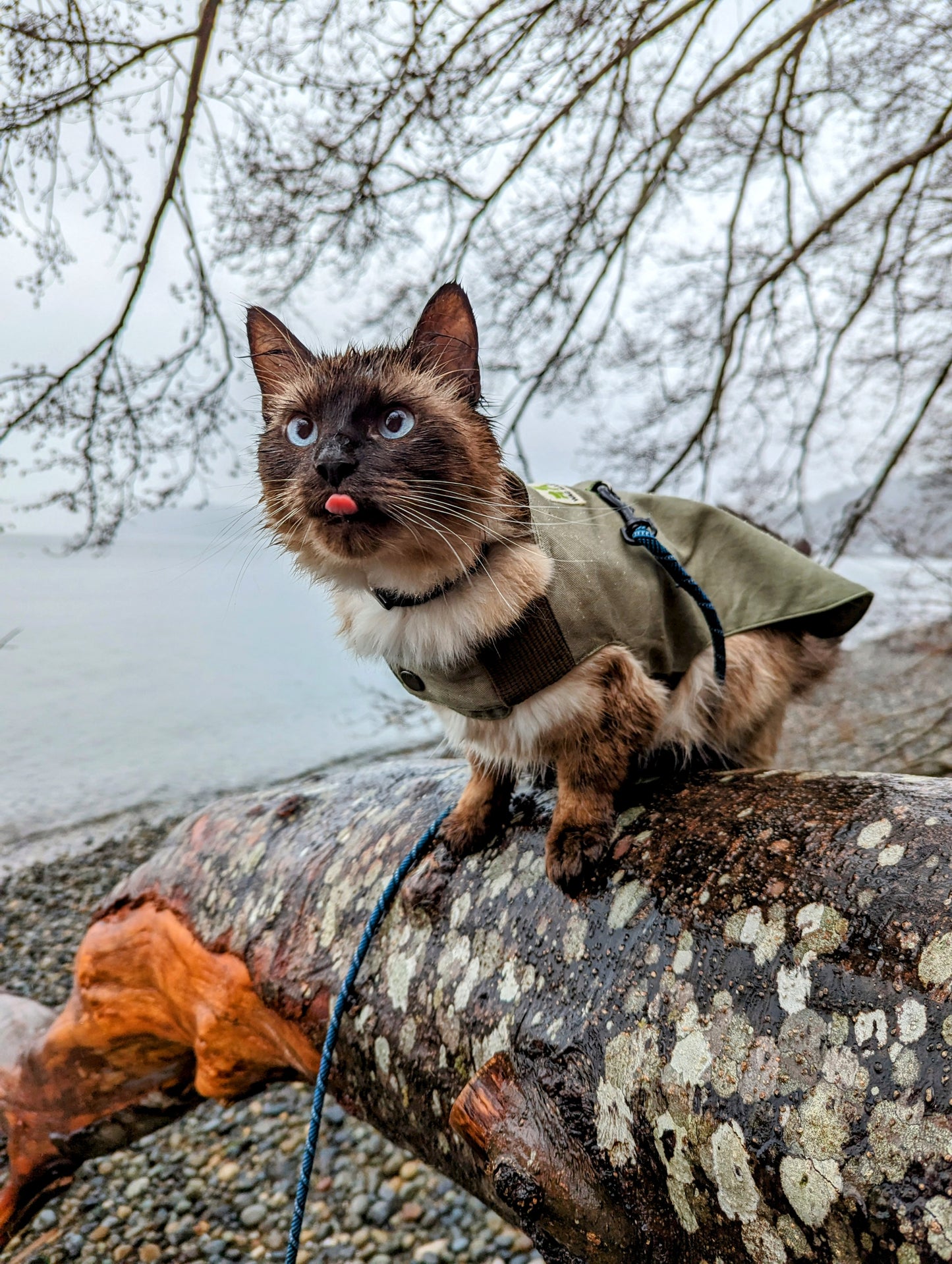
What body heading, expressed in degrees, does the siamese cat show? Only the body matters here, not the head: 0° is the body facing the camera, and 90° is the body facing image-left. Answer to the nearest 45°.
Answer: approximately 45°
